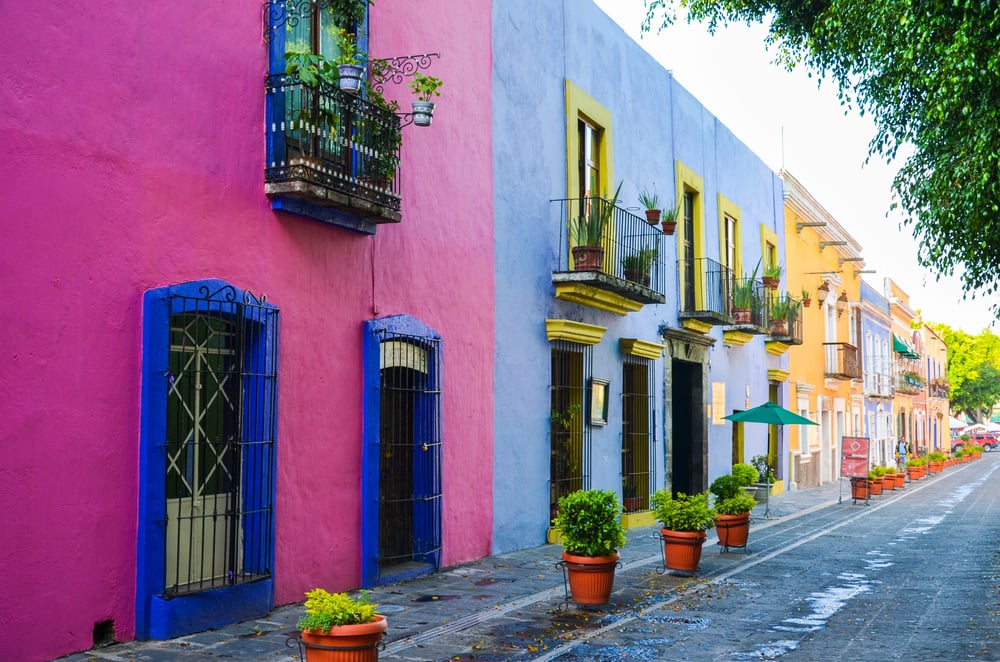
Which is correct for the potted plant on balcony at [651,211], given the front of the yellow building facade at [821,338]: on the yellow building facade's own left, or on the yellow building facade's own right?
on the yellow building facade's own right

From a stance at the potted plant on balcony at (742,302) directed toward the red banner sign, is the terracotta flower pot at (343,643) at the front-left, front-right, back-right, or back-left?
back-right

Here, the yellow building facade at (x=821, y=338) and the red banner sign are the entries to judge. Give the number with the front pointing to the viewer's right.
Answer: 1

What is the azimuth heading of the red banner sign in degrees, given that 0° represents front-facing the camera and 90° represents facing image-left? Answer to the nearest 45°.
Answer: approximately 0°

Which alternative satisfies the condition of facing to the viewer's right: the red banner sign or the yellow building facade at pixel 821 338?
the yellow building facade

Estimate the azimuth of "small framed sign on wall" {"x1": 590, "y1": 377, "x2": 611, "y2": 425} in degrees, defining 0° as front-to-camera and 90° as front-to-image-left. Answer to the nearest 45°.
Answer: approximately 315°

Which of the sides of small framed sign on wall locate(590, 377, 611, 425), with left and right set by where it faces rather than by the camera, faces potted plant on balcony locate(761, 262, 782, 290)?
left

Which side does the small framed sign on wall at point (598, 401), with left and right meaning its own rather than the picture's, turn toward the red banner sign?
left

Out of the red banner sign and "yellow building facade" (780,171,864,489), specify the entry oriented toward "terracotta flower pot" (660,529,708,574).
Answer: the red banner sign

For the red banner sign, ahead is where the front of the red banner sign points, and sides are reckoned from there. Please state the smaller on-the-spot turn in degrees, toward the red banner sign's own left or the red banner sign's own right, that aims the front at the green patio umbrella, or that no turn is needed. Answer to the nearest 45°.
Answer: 0° — it already faces it

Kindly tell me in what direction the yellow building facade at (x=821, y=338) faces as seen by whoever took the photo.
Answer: facing to the right of the viewer
